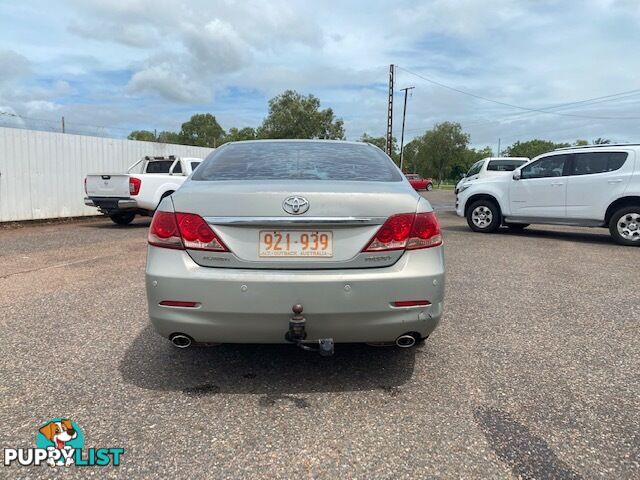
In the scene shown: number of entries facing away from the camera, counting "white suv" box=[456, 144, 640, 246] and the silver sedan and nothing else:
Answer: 1

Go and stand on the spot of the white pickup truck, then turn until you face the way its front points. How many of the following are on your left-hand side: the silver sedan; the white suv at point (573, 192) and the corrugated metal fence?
1

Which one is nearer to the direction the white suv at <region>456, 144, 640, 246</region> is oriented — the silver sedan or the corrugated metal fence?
the corrugated metal fence

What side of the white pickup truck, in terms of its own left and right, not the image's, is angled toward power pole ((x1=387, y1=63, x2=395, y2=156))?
front

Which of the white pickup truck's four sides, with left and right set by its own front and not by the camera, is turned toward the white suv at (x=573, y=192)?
right

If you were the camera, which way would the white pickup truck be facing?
facing away from the viewer and to the right of the viewer

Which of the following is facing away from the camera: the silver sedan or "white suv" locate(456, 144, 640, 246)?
the silver sedan

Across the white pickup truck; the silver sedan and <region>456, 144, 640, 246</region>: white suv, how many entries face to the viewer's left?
1

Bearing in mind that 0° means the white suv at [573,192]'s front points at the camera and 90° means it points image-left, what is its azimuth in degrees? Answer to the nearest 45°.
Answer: approximately 90°

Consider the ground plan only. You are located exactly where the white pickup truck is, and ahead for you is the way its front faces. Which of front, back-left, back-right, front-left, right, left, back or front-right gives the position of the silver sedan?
back-right

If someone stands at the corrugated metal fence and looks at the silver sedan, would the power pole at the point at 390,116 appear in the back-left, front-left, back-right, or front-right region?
back-left

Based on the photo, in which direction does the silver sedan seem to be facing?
away from the camera

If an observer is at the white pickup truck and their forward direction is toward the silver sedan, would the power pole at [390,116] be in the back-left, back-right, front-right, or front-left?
back-left

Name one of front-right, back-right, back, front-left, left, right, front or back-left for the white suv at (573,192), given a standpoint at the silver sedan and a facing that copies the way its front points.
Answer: front-right
